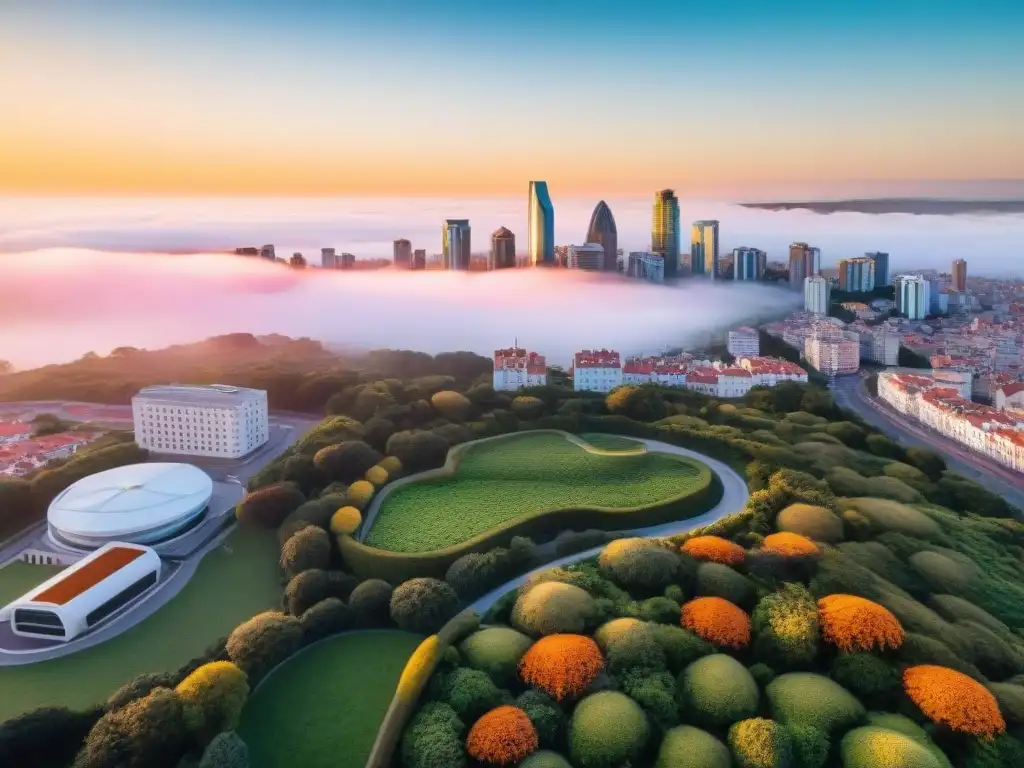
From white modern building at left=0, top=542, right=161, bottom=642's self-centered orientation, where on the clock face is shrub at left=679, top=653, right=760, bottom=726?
The shrub is roughly at 9 o'clock from the white modern building.

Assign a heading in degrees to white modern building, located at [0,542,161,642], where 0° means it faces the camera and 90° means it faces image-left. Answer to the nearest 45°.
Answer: approximately 45°

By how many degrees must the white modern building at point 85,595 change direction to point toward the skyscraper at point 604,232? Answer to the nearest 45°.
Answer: approximately 180°

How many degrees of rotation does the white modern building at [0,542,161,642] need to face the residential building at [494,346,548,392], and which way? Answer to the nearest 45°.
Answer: approximately 180°

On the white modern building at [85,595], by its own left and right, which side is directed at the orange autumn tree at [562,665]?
left

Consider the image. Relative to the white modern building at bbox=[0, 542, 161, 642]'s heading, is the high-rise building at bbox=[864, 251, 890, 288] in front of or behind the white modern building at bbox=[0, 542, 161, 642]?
behind

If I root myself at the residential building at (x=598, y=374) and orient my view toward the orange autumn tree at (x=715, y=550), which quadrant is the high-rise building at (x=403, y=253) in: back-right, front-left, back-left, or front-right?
back-right

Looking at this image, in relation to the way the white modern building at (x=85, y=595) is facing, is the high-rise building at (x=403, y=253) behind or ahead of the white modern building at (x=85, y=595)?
behind

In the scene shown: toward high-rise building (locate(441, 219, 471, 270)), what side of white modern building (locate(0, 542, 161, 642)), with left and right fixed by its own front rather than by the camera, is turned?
back

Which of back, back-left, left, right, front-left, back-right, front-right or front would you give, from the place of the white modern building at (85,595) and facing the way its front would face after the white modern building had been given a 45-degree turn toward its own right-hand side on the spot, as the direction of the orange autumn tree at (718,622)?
back-left

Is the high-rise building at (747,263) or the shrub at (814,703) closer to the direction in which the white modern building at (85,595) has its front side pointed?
the shrub

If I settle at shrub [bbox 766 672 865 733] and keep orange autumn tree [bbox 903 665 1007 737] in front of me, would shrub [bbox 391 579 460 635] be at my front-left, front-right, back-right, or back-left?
back-left

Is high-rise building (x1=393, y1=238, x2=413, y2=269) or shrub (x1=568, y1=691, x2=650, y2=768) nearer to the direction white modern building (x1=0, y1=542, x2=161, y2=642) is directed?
the shrub
